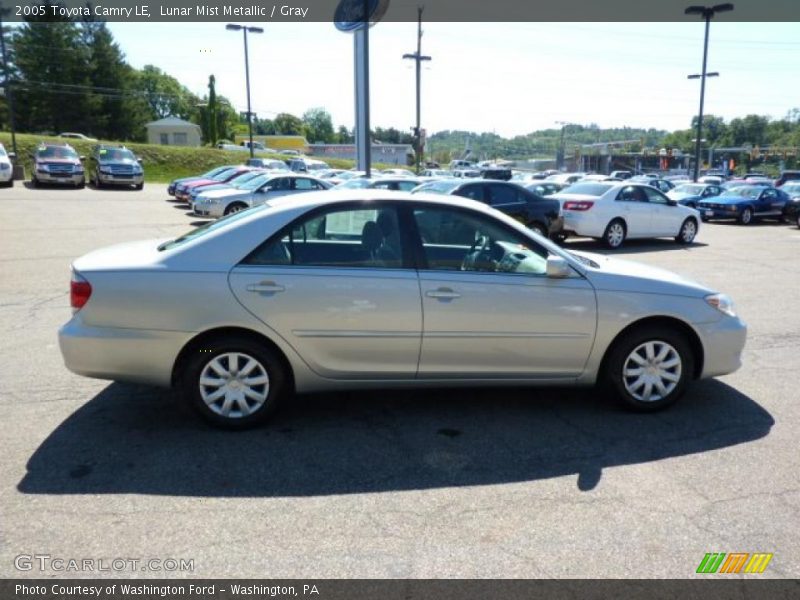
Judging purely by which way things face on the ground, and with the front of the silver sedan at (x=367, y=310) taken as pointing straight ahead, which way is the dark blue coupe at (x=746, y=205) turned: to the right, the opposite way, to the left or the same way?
the opposite way

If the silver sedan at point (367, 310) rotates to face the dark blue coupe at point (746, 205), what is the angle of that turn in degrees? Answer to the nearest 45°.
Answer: approximately 45° to its left

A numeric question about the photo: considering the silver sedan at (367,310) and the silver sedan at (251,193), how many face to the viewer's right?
1

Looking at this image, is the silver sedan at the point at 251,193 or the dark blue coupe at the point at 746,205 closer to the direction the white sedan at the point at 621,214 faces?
the dark blue coupe

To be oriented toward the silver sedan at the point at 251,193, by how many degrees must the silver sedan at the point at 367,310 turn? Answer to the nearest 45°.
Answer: approximately 90° to its left

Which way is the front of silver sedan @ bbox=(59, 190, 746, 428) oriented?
to the viewer's right

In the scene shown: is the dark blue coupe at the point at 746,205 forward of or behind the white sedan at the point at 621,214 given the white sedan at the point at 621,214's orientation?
forward

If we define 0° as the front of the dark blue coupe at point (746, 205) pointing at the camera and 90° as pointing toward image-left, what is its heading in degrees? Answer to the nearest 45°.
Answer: approximately 45°

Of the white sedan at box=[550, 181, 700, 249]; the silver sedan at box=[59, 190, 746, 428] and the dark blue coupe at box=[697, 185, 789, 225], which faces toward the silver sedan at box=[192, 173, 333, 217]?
the dark blue coupe

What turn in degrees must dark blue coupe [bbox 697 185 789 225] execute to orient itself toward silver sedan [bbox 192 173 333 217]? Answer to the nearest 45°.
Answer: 0° — it already faces it

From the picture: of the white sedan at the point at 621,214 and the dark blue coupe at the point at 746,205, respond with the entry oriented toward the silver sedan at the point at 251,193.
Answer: the dark blue coupe

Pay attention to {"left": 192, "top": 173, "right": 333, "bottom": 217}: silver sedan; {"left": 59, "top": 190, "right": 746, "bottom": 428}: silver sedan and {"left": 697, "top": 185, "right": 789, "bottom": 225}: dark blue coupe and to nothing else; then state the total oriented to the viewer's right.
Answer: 1

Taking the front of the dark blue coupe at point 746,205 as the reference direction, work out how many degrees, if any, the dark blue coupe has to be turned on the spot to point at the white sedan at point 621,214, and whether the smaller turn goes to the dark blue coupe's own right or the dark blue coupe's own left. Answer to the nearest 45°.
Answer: approximately 45° to the dark blue coupe's own left

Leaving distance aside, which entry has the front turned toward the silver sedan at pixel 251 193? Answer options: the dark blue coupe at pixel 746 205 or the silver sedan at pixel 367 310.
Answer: the dark blue coupe
